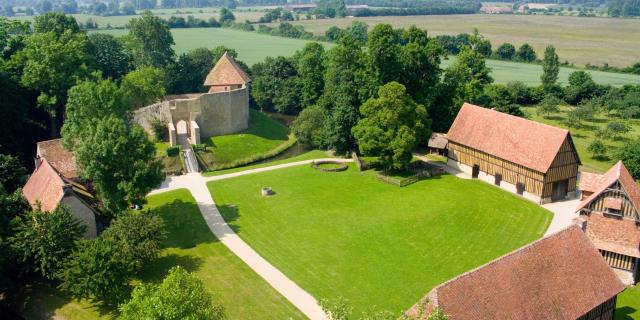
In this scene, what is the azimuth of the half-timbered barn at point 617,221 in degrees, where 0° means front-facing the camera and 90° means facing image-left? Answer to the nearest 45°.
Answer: approximately 45°

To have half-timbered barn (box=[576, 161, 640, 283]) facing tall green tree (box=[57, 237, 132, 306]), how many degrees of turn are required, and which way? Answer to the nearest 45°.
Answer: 0° — it already faces it

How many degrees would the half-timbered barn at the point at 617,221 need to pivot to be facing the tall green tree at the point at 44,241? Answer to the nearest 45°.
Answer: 0° — it already faces it

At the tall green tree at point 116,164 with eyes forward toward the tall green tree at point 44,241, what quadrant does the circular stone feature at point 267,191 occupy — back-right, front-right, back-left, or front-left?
back-left

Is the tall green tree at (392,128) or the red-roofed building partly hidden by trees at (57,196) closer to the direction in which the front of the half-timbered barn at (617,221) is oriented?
the red-roofed building partly hidden by trees
